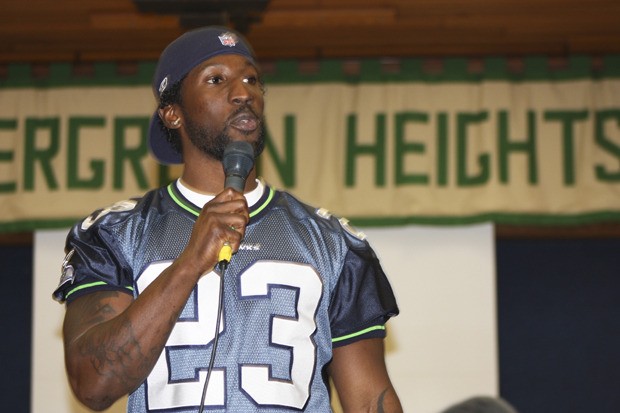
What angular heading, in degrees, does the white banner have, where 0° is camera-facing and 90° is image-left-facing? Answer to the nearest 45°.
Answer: approximately 0°

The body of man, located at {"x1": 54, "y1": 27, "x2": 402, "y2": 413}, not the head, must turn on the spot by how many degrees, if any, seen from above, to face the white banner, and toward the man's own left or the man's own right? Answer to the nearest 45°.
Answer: approximately 180°

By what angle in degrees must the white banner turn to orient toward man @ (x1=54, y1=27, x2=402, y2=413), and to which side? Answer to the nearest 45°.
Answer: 0° — it already faces them

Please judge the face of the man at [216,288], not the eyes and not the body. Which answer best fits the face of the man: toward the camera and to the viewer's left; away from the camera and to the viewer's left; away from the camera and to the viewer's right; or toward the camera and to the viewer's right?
toward the camera and to the viewer's right

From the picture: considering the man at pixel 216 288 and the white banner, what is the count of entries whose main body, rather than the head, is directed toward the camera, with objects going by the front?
2

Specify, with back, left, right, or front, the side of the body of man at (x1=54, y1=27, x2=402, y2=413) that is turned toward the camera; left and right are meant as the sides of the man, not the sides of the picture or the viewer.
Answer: front

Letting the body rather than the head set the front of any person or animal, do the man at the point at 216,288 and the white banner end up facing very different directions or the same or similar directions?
same or similar directions
